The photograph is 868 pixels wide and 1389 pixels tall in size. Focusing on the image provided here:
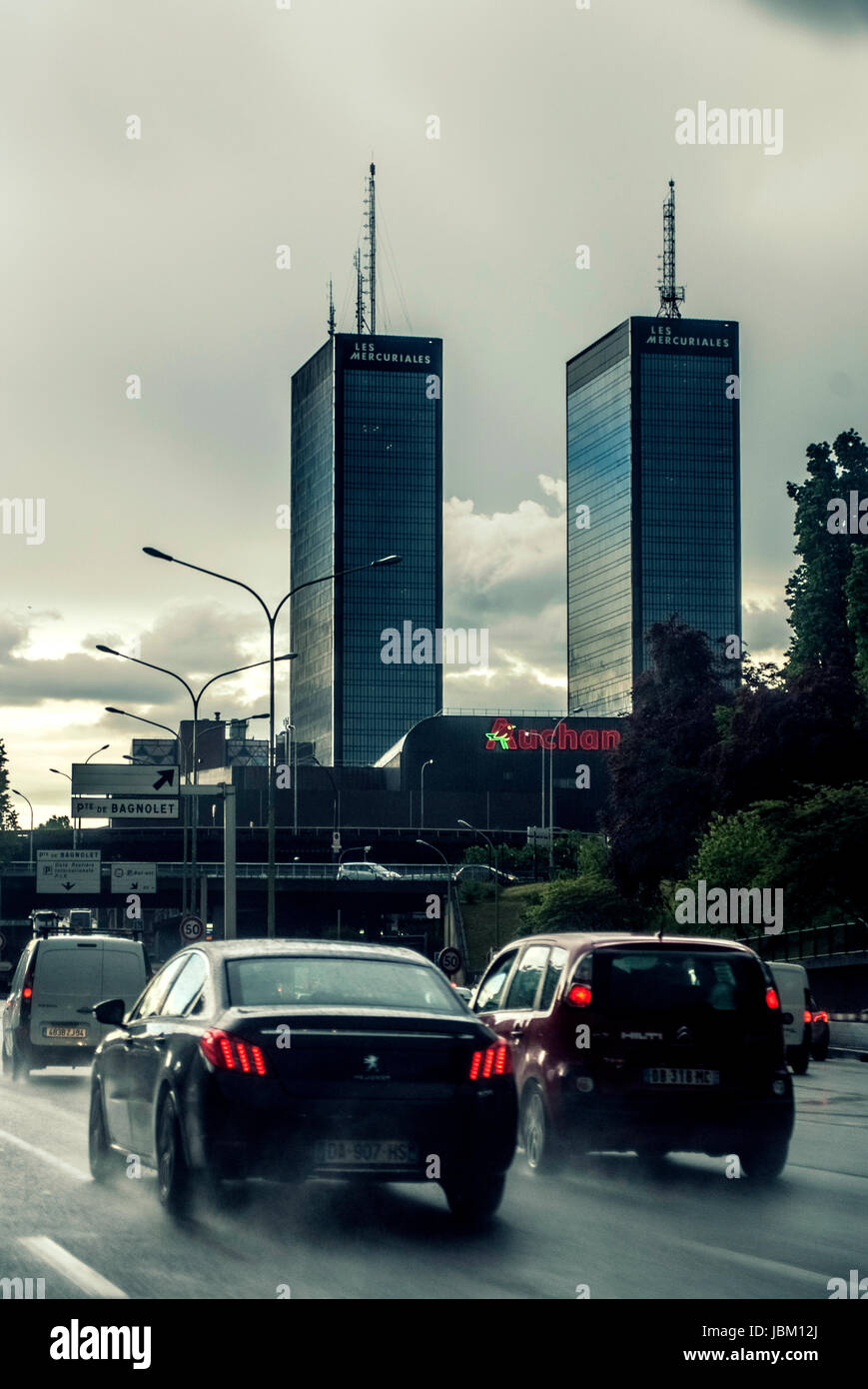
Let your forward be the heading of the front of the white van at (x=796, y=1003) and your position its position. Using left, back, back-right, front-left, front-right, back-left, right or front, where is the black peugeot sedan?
back

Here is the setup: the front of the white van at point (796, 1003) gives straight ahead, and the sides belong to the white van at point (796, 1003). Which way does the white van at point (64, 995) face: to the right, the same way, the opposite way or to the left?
the same way

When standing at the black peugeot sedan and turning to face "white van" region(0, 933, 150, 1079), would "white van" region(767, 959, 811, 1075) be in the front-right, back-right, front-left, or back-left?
front-right

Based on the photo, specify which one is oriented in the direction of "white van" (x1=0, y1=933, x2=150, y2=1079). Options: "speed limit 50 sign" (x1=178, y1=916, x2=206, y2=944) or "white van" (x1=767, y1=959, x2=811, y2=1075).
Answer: the speed limit 50 sign

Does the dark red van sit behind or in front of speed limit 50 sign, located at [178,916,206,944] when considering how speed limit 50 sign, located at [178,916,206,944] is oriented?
in front

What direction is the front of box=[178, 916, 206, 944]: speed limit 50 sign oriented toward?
toward the camera

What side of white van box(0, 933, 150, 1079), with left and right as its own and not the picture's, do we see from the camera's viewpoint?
back

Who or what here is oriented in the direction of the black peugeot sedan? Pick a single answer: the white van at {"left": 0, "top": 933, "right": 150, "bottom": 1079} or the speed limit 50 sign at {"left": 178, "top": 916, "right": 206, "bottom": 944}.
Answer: the speed limit 50 sign

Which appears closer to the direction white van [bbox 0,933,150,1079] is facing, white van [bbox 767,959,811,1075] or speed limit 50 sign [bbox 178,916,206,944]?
the speed limit 50 sign

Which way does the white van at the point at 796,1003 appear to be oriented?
away from the camera

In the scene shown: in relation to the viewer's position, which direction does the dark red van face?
facing away from the viewer and to the left of the viewer

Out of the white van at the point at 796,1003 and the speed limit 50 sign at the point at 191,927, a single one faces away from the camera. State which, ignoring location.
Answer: the white van

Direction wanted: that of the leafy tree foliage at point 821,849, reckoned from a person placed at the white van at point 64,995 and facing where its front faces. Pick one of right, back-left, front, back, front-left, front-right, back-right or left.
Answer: front-right

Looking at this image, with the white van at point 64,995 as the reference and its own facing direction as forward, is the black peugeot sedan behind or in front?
behind

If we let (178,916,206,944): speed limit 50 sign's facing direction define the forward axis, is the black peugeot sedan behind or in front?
in front

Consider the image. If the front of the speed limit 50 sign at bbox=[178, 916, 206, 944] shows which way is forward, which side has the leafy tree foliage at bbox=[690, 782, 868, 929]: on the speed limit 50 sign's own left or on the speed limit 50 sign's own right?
on the speed limit 50 sign's own left

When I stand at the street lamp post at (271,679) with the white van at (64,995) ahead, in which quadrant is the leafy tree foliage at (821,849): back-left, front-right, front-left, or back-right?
back-left

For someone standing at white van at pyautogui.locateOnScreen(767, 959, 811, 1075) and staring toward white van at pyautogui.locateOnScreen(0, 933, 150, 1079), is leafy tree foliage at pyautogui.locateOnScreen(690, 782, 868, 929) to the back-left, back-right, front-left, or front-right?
back-right
